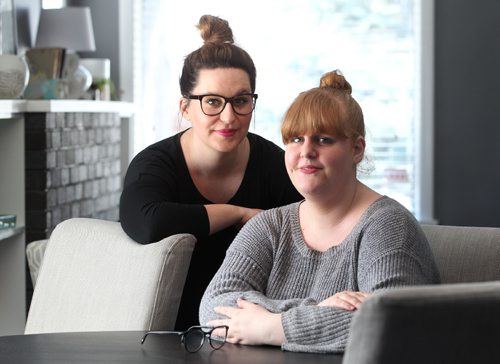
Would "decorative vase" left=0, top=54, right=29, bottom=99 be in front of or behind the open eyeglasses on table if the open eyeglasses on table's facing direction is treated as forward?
behind

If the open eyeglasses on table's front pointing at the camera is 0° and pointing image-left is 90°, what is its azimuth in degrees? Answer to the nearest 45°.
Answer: approximately 315°

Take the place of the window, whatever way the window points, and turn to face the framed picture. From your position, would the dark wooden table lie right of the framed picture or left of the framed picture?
left

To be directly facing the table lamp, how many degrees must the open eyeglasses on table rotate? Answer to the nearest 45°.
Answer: approximately 135° to its left
